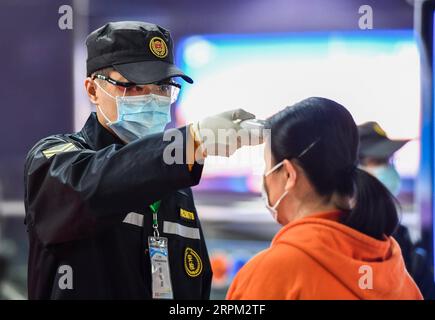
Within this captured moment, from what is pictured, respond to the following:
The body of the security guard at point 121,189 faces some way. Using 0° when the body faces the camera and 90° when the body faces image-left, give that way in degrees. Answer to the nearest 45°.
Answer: approximately 315°

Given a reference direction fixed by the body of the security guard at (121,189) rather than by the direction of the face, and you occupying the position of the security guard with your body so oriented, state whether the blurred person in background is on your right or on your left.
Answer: on your left

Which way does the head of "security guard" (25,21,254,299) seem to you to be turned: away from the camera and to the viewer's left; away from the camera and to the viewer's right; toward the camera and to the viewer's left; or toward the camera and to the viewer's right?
toward the camera and to the viewer's right

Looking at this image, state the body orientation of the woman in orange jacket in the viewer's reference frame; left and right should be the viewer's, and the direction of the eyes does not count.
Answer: facing away from the viewer and to the left of the viewer

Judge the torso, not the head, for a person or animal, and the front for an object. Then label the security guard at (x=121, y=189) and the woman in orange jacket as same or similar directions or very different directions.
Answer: very different directions

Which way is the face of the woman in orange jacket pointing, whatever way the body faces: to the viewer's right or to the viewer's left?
to the viewer's left
